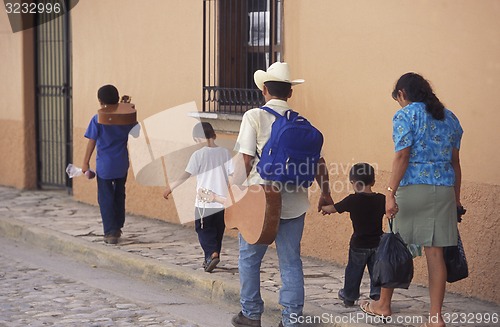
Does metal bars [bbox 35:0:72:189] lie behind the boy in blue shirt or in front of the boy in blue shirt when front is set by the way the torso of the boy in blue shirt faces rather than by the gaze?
in front

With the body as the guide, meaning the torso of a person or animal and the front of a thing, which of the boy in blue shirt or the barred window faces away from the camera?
the boy in blue shirt

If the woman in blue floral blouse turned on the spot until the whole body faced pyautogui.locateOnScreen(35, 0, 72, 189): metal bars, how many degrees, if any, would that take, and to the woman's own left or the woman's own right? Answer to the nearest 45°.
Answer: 0° — they already face it

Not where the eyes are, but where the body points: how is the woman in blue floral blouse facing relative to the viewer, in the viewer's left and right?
facing away from the viewer and to the left of the viewer

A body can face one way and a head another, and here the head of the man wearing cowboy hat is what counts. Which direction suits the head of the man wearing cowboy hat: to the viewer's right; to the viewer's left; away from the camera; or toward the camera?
away from the camera

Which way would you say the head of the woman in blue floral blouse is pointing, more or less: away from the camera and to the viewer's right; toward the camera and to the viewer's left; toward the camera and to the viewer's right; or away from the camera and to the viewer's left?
away from the camera and to the viewer's left

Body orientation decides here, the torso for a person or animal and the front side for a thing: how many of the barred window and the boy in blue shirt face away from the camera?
1

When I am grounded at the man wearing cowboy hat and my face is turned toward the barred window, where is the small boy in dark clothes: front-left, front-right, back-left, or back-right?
front-right

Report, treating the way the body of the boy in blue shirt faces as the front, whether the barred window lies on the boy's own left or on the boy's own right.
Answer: on the boy's own right

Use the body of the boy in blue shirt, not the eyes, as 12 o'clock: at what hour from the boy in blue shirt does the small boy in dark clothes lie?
The small boy in dark clothes is roughly at 5 o'clock from the boy in blue shirt.

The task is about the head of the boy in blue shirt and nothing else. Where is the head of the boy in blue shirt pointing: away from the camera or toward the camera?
away from the camera

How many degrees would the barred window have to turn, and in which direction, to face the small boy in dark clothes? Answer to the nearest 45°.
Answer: approximately 45° to its left

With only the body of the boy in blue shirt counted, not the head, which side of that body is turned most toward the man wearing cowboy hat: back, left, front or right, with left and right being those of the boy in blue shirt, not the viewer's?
back

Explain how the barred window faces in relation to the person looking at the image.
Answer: facing the viewer and to the left of the viewer

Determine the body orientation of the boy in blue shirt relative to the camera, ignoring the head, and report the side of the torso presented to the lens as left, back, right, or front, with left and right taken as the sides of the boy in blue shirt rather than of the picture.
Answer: back
